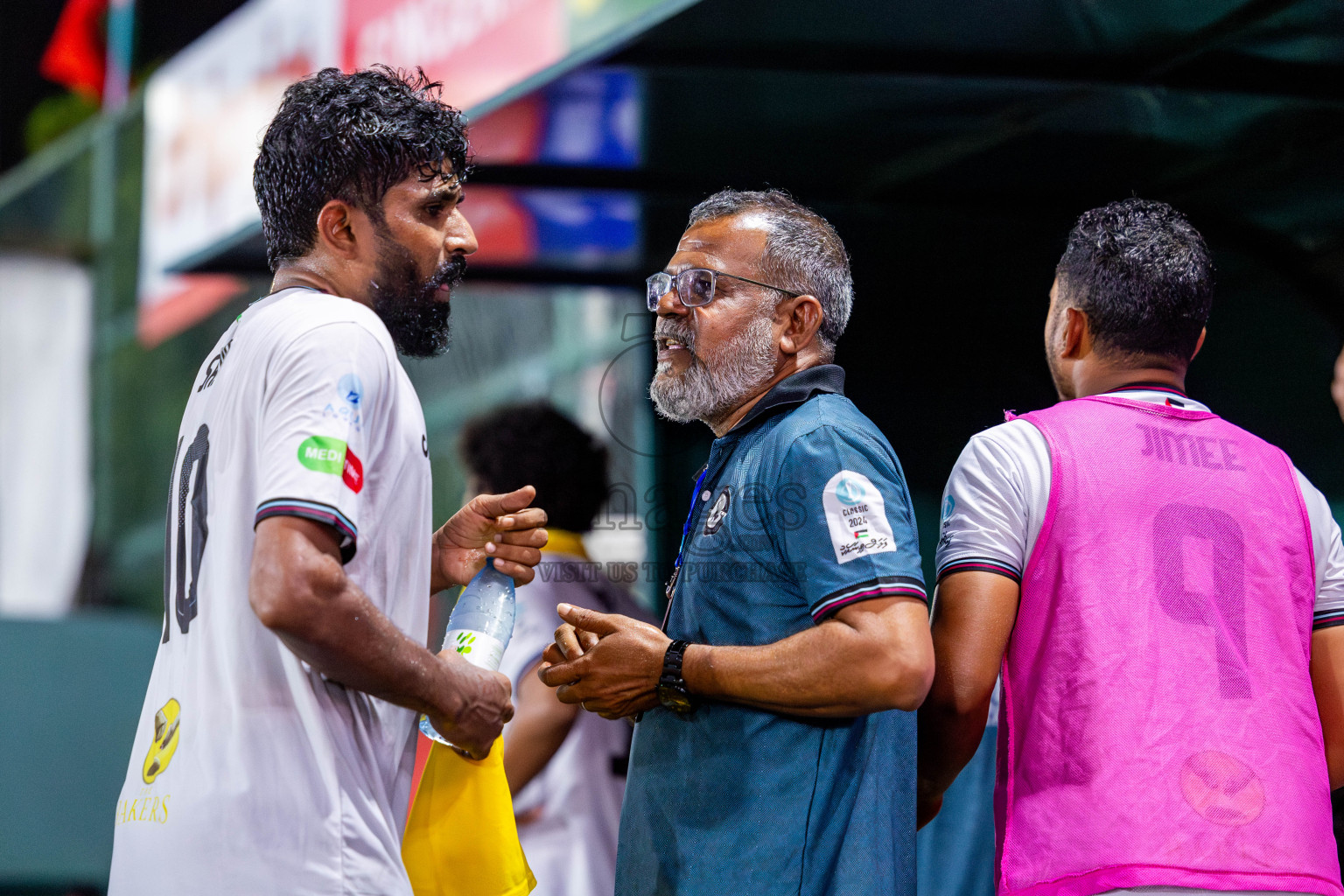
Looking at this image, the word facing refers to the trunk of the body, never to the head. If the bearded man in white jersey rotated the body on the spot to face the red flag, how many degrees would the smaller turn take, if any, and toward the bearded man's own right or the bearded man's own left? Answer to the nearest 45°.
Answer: approximately 90° to the bearded man's own left

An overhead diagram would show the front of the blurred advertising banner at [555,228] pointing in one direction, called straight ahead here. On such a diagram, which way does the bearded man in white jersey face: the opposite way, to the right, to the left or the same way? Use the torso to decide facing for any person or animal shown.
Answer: to the left

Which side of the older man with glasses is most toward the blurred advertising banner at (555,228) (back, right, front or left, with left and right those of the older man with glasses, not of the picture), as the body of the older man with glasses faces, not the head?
right

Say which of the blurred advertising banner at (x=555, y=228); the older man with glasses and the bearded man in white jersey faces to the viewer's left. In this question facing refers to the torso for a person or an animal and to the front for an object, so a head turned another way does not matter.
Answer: the older man with glasses

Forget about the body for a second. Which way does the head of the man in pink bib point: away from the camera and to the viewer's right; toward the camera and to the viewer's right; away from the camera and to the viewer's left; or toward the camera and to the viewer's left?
away from the camera and to the viewer's left

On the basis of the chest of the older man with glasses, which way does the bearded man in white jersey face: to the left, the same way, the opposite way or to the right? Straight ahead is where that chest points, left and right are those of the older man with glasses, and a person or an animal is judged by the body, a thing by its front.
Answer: the opposite way

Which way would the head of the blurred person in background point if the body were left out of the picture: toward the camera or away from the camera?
away from the camera

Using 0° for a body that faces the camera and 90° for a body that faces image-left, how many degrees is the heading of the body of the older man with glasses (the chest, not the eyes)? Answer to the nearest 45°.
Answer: approximately 90°

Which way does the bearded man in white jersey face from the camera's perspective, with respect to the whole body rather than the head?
to the viewer's right

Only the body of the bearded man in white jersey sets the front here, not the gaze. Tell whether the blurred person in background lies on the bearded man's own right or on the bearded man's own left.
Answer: on the bearded man's own left

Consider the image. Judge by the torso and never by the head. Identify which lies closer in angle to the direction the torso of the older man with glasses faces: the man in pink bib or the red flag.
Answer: the red flag
